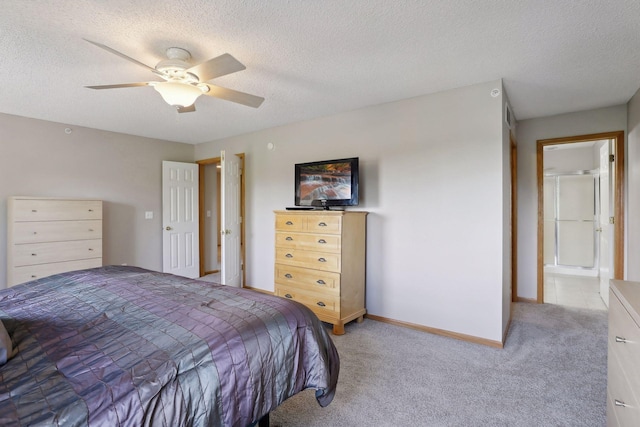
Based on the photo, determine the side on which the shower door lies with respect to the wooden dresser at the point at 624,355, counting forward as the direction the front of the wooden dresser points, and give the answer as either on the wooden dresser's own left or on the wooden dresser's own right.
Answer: on the wooden dresser's own right

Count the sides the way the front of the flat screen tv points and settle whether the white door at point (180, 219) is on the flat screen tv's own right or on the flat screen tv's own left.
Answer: on the flat screen tv's own right

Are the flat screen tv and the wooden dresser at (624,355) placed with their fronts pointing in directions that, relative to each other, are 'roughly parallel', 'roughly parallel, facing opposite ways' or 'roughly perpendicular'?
roughly perpendicular

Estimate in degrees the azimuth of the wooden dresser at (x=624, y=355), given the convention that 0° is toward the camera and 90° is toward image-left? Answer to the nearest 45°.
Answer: approximately 90°

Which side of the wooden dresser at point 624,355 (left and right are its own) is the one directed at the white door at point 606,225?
right

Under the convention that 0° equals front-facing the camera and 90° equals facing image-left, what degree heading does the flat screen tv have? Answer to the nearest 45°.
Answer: approximately 45°

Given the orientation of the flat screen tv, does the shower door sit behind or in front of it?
behind

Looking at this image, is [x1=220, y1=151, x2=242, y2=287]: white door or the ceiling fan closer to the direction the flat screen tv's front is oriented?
the ceiling fan

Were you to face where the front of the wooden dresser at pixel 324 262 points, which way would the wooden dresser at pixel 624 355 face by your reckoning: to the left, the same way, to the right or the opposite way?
to the right
